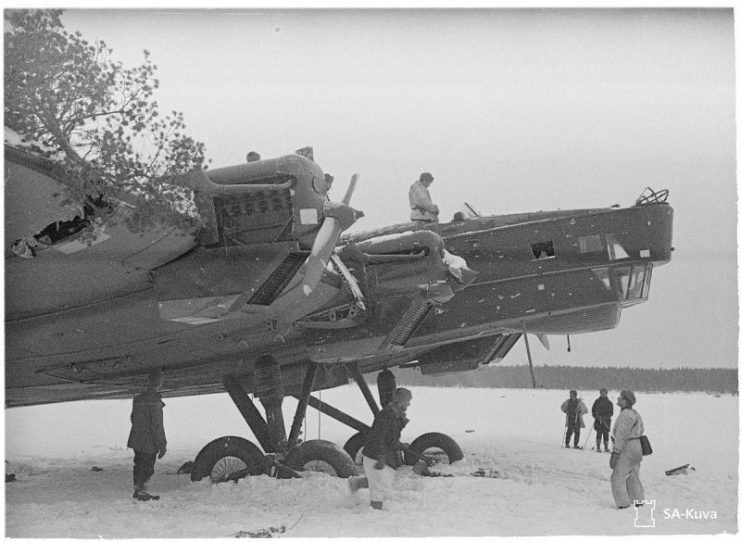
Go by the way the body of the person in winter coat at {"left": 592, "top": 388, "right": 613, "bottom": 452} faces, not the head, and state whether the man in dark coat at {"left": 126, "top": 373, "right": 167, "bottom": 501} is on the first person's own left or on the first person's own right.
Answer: on the first person's own right

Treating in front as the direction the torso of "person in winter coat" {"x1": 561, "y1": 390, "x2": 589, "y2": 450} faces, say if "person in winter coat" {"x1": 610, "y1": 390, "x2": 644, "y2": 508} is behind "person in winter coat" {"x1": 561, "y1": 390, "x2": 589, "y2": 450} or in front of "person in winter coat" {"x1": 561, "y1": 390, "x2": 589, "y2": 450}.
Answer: in front

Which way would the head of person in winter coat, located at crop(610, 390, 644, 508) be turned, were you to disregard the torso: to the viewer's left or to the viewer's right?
to the viewer's left

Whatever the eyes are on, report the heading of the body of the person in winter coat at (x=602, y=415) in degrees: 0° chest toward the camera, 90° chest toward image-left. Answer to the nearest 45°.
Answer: approximately 0°
